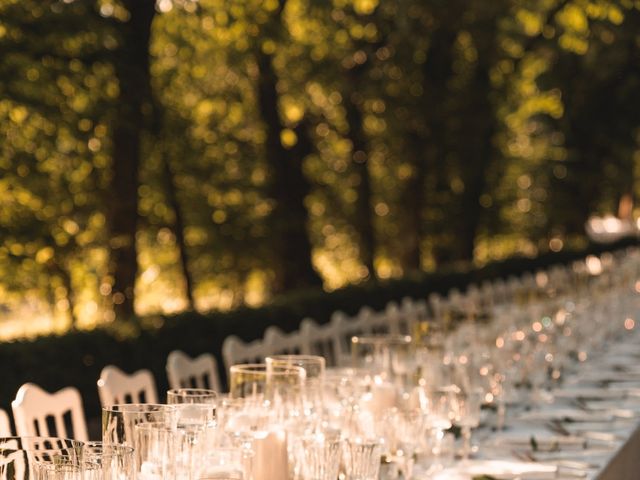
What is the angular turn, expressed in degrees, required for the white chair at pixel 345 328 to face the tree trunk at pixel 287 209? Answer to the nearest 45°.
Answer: approximately 135° to its left

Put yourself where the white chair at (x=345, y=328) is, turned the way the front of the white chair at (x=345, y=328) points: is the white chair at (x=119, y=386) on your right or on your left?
on your right

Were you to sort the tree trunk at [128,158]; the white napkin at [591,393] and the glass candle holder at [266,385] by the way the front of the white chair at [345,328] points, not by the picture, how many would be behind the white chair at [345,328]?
1

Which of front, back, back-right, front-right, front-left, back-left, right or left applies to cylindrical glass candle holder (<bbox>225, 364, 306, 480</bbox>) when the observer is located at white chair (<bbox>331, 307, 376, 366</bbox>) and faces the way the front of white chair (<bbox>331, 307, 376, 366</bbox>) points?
front-right

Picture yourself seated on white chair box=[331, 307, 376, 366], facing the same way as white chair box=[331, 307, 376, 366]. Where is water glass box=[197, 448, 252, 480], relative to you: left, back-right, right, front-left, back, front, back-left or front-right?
front-right

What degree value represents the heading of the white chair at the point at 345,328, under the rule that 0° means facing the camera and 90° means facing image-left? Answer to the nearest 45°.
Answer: approximately 315°

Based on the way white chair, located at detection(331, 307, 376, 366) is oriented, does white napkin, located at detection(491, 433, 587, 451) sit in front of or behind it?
in front

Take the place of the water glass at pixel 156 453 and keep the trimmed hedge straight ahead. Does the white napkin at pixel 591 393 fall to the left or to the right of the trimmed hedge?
right

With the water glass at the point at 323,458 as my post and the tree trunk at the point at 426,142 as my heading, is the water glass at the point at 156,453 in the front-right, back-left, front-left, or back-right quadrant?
back-left

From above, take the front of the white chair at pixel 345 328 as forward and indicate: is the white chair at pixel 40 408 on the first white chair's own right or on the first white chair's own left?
on the first white chair's own right

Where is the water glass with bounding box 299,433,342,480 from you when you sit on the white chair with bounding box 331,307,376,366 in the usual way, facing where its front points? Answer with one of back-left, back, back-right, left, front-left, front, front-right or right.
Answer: front-right

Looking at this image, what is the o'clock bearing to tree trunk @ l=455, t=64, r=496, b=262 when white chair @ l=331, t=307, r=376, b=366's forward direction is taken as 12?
The tree trunk is roughly at 8 o'clock from the white chair.

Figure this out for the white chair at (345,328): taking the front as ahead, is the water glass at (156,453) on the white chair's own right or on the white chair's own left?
on the white chair's own right

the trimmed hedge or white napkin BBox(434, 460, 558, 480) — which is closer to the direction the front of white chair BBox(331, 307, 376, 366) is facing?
the white napkin
